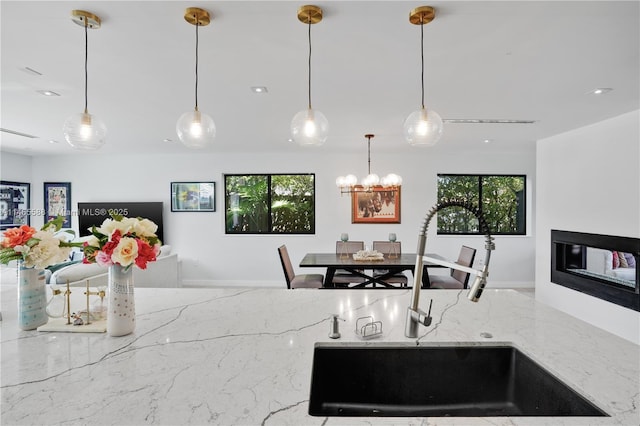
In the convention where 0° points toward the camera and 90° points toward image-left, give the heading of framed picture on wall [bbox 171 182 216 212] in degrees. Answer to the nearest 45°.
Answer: approximately 0°

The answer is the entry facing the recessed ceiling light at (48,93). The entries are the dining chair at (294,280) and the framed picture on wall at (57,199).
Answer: the framed picture on wall

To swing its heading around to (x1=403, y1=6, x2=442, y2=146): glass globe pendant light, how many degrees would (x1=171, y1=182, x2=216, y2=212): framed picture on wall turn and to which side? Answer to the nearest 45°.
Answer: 0° — it already faces it

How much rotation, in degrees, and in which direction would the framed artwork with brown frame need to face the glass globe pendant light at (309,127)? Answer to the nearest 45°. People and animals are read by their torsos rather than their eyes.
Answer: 0° — it already faces it

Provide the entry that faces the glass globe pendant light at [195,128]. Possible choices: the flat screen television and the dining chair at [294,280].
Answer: the flat screen television

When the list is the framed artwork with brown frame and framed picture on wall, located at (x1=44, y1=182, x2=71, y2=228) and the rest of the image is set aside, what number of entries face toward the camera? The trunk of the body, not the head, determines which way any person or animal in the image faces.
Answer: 2

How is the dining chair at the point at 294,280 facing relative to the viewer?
to the viewer's right

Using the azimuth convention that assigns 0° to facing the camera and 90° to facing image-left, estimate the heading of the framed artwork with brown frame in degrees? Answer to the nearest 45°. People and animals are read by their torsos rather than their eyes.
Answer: approximately 0°

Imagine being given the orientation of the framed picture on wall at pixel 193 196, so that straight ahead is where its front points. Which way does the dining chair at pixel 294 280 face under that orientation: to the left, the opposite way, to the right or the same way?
to the left

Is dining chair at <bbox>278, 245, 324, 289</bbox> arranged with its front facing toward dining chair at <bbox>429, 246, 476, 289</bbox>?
yes
